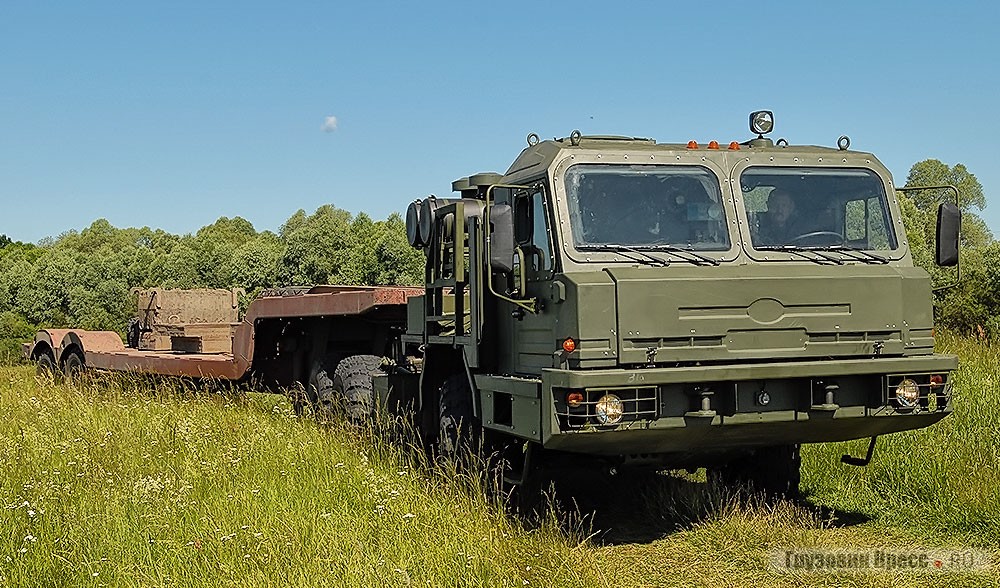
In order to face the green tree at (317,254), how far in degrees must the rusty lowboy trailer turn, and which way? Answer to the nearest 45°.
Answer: approximately 135° to its left

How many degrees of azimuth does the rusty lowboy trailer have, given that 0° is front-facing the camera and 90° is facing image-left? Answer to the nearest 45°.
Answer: approximately 315°

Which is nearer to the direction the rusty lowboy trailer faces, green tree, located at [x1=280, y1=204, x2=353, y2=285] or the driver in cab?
the driver in cab

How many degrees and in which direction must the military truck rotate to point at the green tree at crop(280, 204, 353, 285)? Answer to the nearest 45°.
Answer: approximately 135° to its left

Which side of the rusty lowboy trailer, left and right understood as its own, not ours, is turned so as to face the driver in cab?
front

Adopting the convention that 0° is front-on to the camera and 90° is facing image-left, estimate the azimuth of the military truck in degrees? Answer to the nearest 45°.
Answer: approximately 315°
